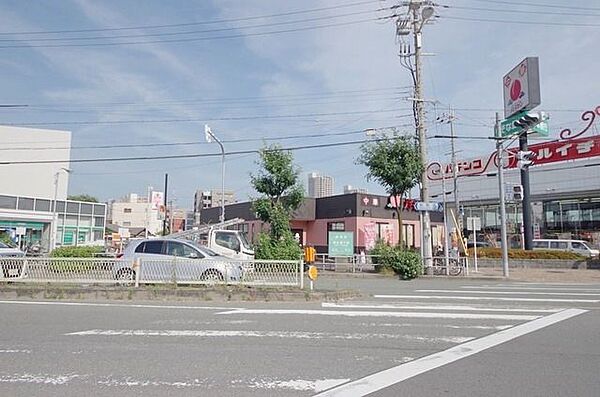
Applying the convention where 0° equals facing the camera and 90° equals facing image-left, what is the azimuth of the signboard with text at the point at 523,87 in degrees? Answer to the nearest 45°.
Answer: approximately 45°

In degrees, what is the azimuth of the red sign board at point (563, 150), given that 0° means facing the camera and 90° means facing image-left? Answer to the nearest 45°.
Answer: approximately 45°

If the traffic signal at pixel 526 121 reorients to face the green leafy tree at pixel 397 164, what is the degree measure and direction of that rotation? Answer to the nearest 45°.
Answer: approximately 45° to its right

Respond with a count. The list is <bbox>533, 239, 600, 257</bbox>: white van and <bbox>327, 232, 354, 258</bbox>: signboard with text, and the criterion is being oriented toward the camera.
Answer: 1

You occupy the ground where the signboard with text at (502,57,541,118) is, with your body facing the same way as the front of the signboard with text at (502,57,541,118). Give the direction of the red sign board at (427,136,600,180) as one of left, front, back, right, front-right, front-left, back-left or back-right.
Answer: back-right

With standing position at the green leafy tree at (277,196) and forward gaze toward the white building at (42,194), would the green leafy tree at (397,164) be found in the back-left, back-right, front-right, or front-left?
back-right

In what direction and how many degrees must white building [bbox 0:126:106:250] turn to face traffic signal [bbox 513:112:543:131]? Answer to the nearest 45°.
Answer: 0° — it already faces it

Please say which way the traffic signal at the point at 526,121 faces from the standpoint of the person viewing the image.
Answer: facing the viewer and to the left of the viewer
